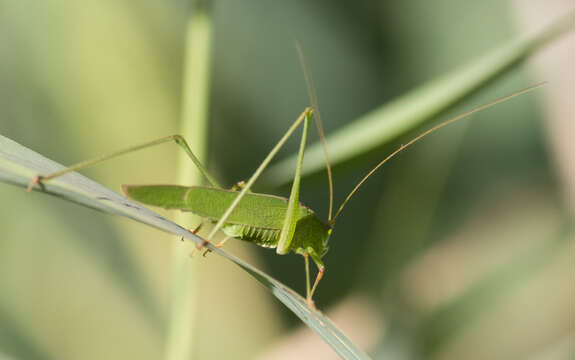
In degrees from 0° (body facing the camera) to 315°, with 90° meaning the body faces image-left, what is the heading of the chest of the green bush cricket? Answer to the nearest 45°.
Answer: approximately 270°

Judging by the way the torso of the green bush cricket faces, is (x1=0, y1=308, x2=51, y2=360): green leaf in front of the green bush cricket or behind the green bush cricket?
behind
